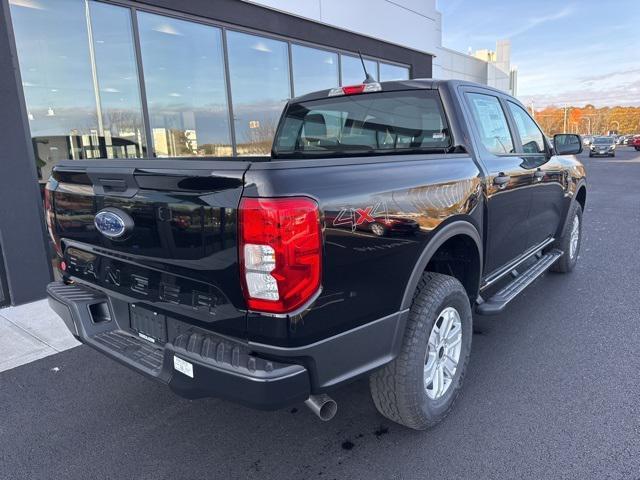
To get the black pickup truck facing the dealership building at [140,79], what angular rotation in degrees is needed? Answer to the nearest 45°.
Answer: approximately 90° to its left

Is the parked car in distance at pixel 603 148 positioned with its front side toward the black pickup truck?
yes

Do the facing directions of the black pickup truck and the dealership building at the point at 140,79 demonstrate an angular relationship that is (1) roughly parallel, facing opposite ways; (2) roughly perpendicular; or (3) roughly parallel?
roughly perpendicular

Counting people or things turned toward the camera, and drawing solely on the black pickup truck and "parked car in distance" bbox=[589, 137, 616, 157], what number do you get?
1

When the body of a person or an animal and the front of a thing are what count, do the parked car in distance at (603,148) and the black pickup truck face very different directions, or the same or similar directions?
very different directions

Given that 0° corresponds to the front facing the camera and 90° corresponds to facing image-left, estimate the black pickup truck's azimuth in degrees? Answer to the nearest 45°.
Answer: approximately 225°

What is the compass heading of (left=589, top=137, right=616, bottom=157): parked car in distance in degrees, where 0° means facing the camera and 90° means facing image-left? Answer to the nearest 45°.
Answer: approximately 0°

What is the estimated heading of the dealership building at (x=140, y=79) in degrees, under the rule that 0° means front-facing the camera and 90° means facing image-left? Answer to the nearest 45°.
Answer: approximately 315°
